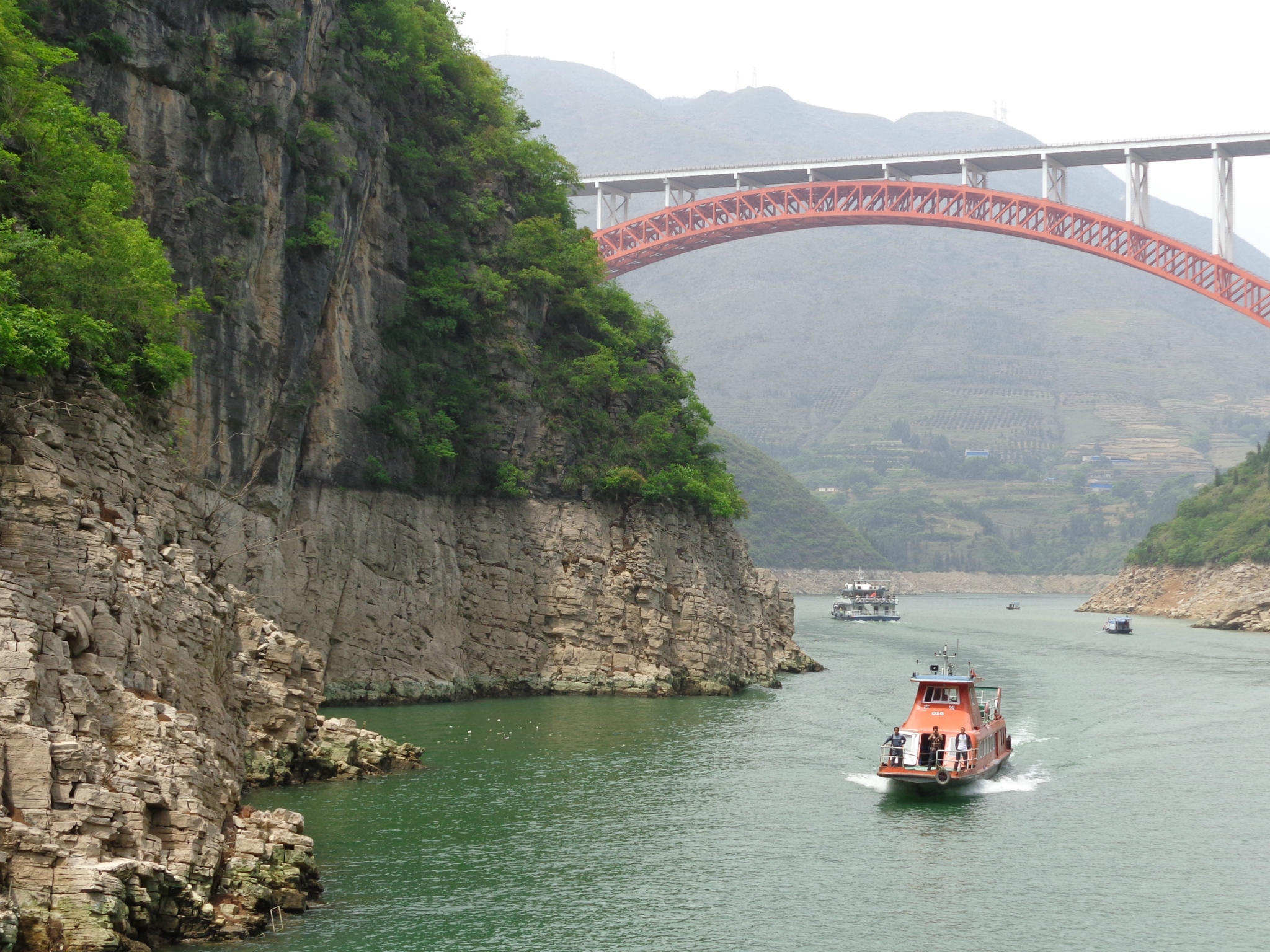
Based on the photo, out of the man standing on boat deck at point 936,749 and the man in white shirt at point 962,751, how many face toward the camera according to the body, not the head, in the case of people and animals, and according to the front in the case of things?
2

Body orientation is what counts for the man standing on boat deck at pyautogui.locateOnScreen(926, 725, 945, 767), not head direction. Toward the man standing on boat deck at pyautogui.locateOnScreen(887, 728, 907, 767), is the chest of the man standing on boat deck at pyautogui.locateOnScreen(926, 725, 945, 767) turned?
no

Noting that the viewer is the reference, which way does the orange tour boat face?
facing the viewer and to the left of the viewer

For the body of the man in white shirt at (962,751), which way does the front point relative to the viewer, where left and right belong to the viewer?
facing the viewer

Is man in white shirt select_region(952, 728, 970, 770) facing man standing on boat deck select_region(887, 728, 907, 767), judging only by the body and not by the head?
no

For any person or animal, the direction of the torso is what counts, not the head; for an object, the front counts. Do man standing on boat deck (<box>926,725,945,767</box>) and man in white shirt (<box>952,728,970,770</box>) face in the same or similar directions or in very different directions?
same or similar directions
